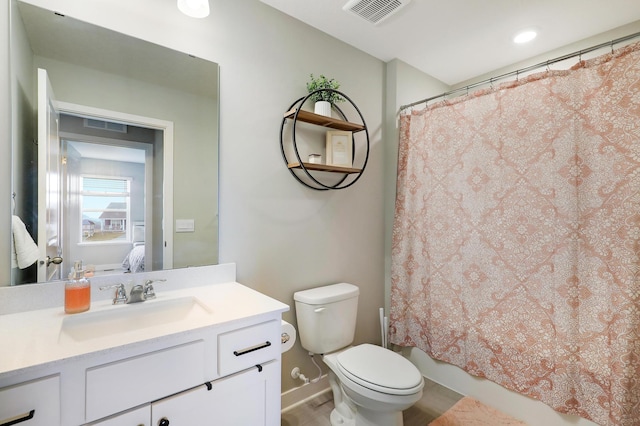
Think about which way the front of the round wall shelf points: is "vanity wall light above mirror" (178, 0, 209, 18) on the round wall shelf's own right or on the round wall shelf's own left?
on the round wall shelf's own right

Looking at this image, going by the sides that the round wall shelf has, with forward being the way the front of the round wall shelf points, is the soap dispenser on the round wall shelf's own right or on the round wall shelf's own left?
on the round wall shelf's own right

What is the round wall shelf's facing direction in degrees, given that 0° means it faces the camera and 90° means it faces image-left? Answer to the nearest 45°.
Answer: approximately 315°

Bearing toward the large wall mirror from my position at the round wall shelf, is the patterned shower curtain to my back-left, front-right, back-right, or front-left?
back-left

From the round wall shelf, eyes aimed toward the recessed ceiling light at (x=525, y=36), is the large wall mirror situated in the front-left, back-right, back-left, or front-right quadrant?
back-right

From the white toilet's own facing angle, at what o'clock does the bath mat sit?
The bath mat is roughly at 10 o'clock from the white toilet.

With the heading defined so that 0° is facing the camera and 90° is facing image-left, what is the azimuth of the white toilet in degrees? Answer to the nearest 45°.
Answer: approximately 315°
